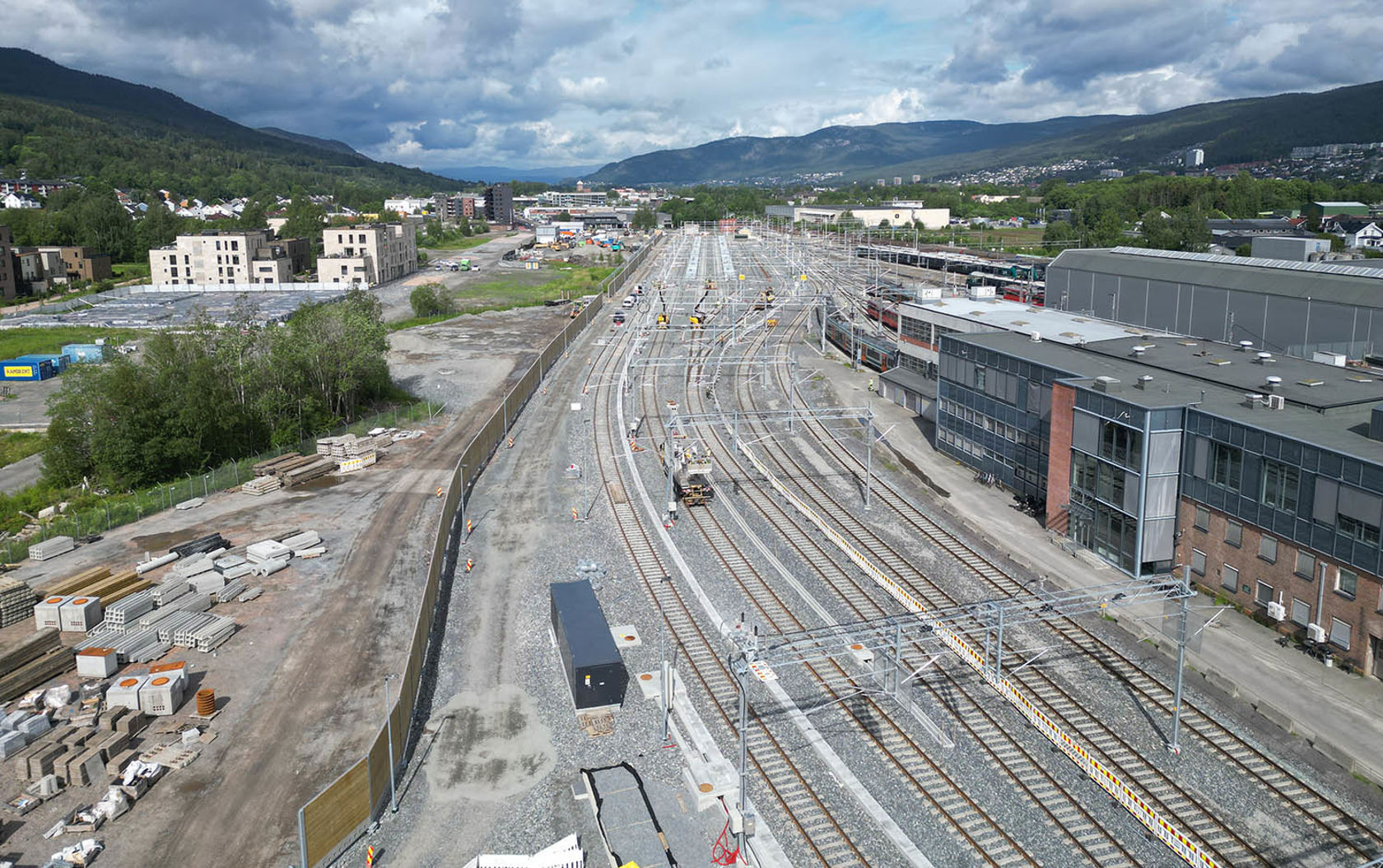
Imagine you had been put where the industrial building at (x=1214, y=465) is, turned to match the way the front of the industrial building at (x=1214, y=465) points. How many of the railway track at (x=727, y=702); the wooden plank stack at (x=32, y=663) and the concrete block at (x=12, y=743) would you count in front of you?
3

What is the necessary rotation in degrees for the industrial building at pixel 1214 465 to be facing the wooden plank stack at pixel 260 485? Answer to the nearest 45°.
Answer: approximately 45° to its right

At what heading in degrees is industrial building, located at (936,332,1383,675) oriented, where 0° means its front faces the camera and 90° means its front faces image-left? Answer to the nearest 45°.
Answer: approximately 45°

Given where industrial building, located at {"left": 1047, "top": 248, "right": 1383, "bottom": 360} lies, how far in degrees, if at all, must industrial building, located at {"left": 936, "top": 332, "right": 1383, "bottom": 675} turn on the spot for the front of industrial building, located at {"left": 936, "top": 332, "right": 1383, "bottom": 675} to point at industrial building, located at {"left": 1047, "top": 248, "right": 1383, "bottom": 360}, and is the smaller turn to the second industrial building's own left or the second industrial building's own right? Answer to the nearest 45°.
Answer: approximately 135° to the second industrial building's own right

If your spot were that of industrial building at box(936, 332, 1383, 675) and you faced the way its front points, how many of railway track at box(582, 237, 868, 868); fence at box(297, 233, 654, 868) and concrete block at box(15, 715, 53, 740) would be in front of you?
3

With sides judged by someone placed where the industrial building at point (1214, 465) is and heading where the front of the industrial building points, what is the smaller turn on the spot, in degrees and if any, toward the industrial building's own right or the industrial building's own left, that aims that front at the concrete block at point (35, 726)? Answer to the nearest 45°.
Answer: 0° — it already faces it

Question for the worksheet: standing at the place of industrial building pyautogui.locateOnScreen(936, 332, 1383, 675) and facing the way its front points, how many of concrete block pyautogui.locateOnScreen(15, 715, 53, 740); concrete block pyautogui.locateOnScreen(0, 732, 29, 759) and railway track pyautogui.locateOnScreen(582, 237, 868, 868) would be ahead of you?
3

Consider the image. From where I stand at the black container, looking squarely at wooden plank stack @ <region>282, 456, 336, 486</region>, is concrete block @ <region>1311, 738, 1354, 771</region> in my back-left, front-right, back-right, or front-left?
back-right

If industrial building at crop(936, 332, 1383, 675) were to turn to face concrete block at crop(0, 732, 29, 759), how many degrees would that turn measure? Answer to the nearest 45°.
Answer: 0° — it already faces it

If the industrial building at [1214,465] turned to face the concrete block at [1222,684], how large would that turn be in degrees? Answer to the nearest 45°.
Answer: approximately 45° to its left
